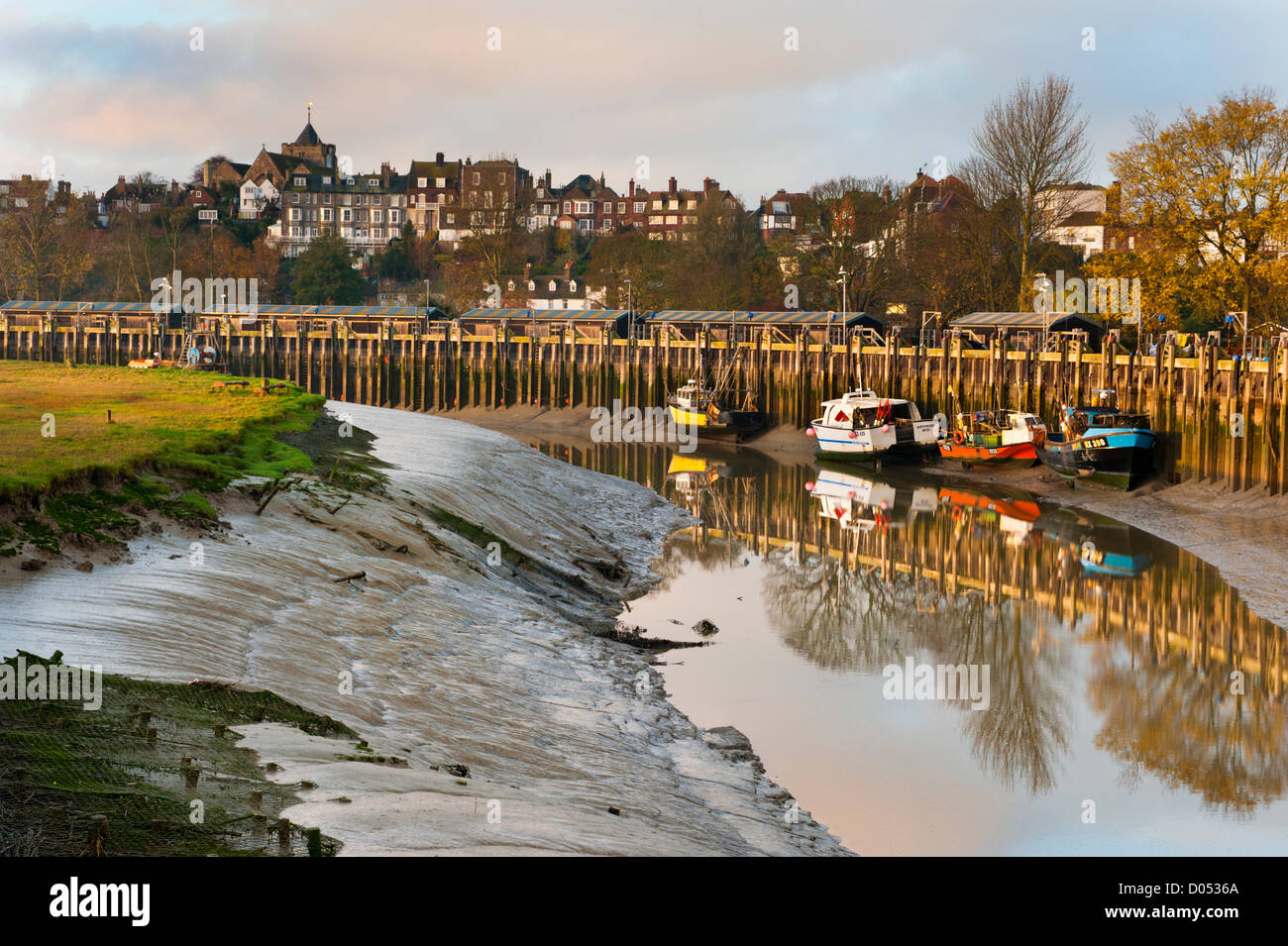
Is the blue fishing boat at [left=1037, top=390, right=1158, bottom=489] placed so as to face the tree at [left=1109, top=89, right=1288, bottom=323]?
no

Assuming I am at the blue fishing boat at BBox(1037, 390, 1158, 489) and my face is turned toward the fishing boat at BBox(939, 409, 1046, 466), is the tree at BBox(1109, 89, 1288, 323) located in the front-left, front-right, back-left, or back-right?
front-right

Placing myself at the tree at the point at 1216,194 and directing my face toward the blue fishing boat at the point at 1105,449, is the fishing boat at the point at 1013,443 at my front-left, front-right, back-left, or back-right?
front-right
